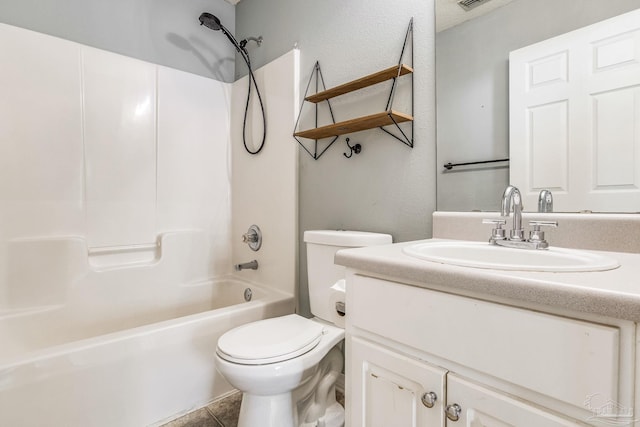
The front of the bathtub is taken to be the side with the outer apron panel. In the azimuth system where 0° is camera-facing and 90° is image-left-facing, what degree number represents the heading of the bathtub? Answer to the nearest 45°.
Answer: approximately 315°

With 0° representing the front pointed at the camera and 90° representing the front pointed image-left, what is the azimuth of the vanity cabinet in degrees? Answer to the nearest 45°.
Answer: approximately 45°

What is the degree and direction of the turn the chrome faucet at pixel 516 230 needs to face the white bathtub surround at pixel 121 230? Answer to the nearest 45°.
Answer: approximately 45° to its right

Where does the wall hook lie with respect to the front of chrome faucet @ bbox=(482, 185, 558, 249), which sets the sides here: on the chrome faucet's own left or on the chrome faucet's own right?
on the chrome faucet's own right

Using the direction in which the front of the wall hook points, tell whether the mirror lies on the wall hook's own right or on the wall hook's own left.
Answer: on the wall hook's own left
